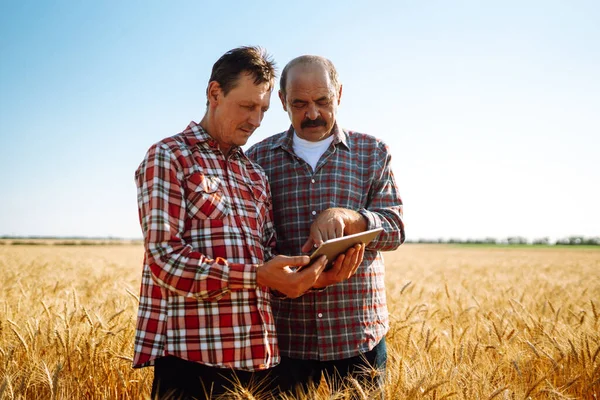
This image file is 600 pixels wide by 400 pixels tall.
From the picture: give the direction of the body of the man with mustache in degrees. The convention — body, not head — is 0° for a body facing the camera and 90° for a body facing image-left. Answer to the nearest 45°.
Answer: approximately 0°
